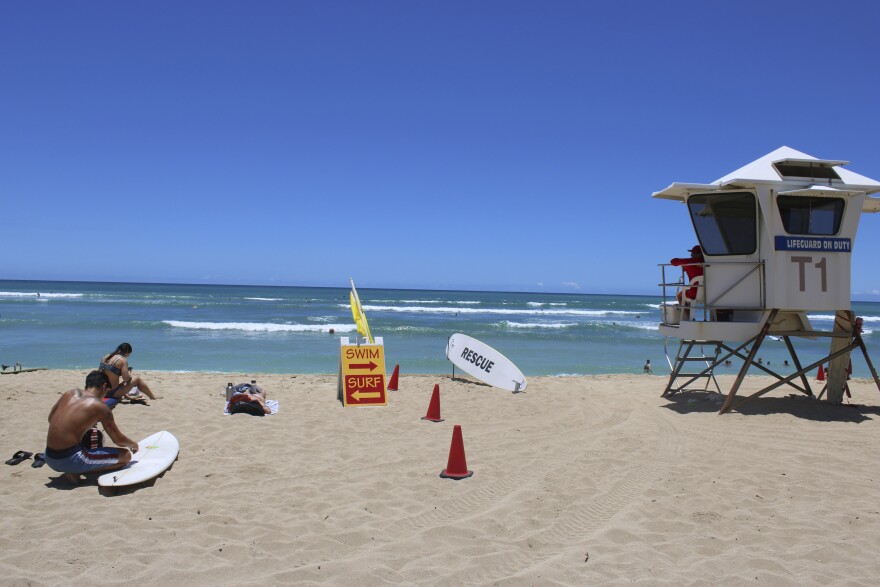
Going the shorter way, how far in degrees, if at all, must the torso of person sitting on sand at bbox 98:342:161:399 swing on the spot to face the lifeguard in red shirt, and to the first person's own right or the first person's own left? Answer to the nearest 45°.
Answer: approximately 45° to the first person's own right

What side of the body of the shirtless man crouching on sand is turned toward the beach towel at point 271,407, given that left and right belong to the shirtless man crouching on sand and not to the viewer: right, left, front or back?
front

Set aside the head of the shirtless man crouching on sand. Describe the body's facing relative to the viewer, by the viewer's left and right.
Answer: facing away from the viewer and to the right of the viewer

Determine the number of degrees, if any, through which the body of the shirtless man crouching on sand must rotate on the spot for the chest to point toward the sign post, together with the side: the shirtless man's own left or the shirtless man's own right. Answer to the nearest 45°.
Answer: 0° — they already face it

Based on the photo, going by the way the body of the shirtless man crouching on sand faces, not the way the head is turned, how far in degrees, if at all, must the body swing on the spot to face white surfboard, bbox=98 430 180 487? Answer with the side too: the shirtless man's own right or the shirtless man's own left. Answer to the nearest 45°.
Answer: approximately 45° to the shirtless man's own right

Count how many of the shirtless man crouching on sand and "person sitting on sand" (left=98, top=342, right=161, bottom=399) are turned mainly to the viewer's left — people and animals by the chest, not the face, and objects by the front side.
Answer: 0

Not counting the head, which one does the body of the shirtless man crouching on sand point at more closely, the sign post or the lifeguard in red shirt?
the sign post

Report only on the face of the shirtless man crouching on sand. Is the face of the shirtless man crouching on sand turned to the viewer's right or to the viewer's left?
to the viewer's right

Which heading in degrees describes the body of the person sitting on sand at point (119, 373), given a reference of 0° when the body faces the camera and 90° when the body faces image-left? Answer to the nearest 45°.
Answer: approximately 225°
